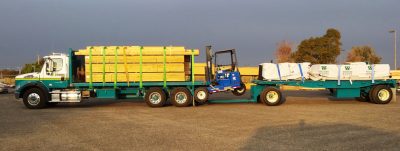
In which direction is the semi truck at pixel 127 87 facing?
to the viewer's left
